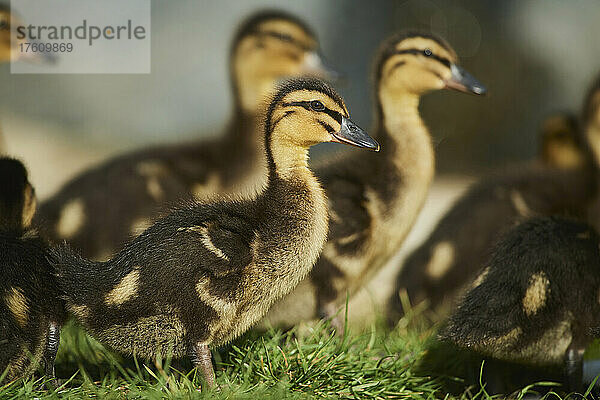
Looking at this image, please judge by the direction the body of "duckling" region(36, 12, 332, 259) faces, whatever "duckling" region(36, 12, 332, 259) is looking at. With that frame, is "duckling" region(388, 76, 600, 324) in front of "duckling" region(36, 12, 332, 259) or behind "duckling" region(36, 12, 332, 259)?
in front

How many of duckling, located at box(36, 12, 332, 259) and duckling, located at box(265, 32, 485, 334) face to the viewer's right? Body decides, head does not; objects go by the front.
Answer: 2

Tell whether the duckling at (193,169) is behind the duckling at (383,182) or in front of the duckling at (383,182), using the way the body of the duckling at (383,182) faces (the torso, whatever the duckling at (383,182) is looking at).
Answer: behind

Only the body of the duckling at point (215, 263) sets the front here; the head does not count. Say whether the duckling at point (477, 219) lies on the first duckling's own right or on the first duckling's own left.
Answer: on the first duckling's own left

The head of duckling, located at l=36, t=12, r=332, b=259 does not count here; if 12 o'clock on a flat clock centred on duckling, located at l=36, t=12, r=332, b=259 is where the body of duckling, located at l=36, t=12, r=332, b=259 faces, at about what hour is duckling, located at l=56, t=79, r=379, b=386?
duckling, located at l=56, t=79, r=379, b=386 is roughly at 3 o'clock from duckling, located at l=36, t=12, r=332, b=259.

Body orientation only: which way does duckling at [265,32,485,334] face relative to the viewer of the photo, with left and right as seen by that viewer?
facing to the right of the viewer

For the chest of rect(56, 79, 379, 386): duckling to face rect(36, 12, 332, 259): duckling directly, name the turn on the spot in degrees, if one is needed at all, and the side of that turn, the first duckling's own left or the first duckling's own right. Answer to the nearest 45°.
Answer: approximately 90° to the first duckling's own left

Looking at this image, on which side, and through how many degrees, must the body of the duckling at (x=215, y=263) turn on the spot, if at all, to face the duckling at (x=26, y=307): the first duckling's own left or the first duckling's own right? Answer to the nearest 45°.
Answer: approximately 180°

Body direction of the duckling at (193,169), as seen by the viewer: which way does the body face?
to the viewer's right

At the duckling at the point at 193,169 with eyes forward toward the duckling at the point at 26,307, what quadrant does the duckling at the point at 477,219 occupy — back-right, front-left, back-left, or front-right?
back-left

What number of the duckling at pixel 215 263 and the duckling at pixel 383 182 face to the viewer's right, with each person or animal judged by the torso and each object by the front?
2

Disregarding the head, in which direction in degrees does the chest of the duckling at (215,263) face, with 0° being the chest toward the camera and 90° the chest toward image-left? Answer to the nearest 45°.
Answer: approximately 270°
